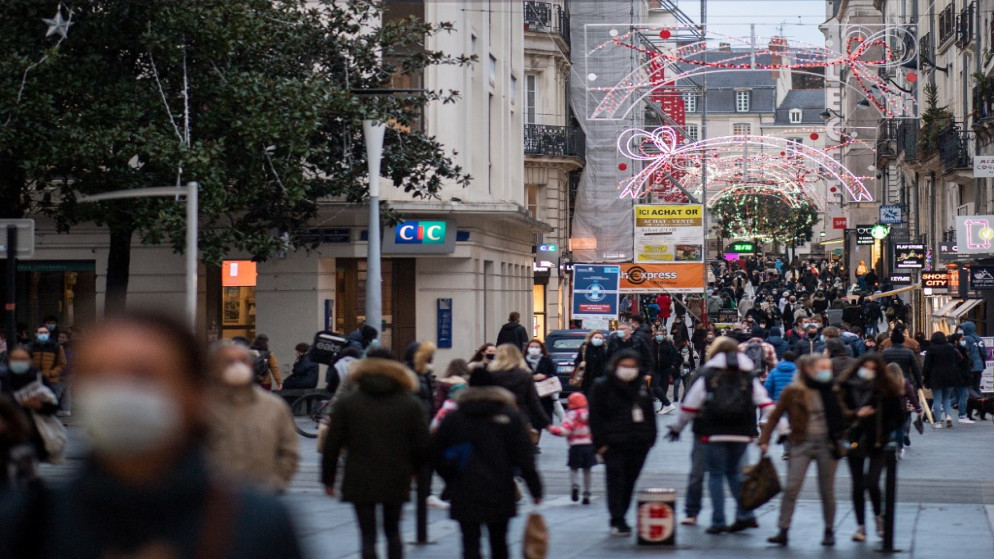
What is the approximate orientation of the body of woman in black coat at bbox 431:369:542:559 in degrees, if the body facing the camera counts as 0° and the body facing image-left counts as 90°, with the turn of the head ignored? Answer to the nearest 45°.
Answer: approximately 180°

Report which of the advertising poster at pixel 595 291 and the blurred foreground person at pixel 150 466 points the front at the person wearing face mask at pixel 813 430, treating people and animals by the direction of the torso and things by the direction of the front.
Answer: the advertising poster

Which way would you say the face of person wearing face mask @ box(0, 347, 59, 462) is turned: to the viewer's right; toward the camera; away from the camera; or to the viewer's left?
toward the camera

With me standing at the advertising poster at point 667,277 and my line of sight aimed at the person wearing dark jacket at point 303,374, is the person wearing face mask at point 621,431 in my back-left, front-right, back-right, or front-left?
front-left

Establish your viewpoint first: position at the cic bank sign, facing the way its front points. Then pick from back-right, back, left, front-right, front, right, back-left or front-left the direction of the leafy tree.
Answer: front-right

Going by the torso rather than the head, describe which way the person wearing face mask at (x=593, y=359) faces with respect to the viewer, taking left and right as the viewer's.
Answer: facing the viewer

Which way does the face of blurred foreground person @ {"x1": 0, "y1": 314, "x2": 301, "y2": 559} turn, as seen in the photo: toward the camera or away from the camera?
toward the camera

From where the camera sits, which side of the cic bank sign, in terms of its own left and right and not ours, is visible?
front

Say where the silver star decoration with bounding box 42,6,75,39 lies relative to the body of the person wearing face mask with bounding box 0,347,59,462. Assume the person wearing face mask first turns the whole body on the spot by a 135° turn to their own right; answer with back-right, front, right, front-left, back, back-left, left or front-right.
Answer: front-right
